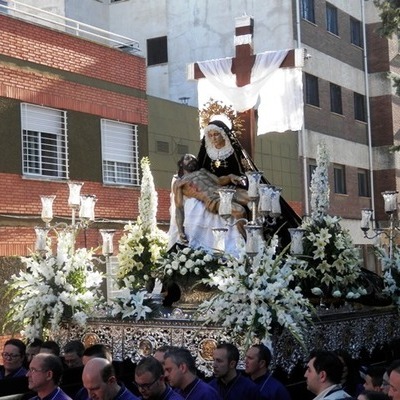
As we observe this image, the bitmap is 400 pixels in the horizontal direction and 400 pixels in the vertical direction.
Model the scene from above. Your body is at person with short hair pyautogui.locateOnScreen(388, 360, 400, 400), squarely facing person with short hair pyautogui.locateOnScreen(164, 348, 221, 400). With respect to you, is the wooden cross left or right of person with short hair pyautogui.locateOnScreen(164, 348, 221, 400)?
right

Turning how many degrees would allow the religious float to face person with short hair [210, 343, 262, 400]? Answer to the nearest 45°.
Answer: approximately 45° to its left

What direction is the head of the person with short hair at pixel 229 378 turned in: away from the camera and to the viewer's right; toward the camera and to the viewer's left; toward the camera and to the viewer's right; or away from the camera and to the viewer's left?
toward the camera and to the viewer's left

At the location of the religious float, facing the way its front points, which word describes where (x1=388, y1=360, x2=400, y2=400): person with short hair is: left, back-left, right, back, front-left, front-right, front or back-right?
front-left

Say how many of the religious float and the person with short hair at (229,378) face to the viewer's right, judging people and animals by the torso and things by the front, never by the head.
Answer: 0

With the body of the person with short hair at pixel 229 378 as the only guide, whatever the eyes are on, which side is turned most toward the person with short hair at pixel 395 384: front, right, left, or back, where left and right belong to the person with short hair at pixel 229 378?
left

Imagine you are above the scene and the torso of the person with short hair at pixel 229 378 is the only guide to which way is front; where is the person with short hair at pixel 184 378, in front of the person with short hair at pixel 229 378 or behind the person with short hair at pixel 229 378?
in front

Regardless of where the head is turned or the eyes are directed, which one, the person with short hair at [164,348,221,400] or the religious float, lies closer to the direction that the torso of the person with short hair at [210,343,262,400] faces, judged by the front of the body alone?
the person with short hair
